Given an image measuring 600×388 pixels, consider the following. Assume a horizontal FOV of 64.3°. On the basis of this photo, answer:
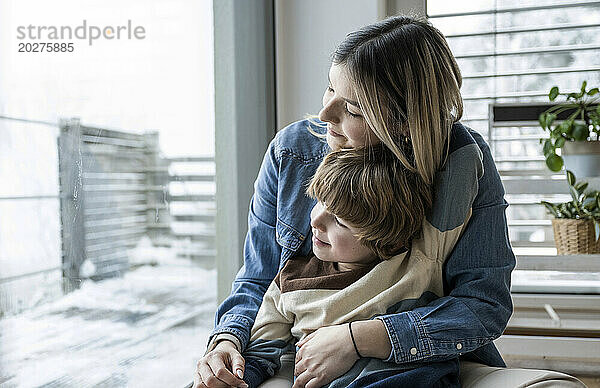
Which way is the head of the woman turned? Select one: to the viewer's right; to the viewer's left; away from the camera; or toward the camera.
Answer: to the viewer's left

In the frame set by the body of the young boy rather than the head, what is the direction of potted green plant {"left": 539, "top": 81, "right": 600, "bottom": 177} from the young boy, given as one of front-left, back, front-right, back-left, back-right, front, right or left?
back

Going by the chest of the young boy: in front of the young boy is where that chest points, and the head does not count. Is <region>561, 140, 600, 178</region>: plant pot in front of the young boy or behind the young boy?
behind

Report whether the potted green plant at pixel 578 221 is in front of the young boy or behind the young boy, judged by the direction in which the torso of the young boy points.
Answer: behind

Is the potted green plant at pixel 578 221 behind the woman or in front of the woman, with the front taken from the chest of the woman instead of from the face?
behind

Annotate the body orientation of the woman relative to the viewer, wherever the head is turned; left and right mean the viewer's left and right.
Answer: facing the viewer and to the left of the viewer

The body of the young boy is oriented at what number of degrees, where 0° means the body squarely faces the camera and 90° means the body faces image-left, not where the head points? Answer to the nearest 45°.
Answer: approximately 45°

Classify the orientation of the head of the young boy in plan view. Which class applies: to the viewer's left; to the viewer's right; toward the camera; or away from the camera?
to the viewer's left
